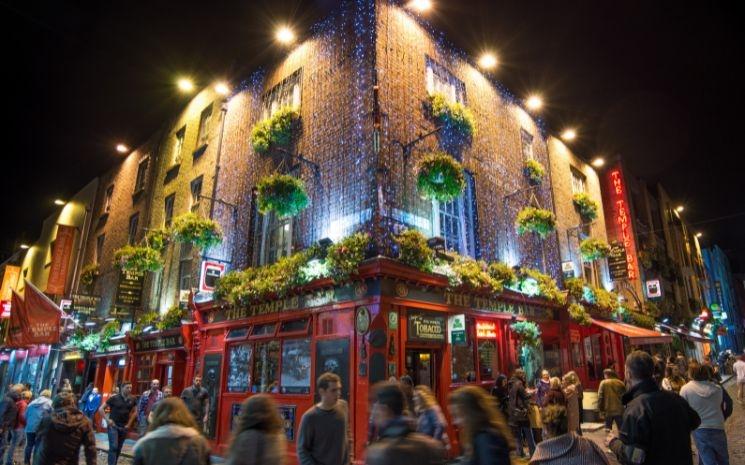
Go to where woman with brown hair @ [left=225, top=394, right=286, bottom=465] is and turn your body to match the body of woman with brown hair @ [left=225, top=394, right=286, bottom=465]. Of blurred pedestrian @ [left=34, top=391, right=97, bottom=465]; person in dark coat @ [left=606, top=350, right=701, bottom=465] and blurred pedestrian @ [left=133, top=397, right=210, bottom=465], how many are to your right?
1

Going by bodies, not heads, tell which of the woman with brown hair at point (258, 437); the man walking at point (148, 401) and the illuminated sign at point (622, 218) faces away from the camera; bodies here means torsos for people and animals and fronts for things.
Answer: the woman with brown hair

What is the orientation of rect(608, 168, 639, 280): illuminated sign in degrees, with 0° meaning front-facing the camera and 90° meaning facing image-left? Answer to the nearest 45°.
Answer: approximately 0°

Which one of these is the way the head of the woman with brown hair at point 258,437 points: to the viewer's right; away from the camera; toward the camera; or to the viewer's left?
away from the camera

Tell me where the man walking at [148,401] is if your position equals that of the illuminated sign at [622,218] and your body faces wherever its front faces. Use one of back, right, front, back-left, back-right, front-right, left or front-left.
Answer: front-right

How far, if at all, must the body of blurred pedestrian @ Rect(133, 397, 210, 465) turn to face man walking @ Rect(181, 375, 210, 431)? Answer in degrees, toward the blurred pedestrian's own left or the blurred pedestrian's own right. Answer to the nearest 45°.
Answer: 0° — they already face them

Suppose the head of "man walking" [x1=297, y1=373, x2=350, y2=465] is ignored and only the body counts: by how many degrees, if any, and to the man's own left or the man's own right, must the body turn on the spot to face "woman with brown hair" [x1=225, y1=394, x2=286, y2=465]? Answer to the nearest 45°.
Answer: approximately 45° to the man's own right

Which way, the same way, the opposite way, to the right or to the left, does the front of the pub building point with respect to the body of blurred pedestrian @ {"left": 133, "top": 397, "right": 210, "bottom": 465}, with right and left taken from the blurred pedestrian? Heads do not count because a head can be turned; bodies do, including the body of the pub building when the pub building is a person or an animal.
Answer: the opposite way

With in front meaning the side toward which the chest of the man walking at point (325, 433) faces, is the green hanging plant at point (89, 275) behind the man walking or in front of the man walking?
behind

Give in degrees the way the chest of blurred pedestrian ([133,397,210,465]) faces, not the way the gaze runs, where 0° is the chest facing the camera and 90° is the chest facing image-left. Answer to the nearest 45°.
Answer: approximately 180°

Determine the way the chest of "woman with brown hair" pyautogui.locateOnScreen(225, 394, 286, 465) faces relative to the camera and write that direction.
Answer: away from the camera

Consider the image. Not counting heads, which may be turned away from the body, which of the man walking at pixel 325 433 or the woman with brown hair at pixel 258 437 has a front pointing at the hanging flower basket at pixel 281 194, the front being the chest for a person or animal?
the woman with brown hair
